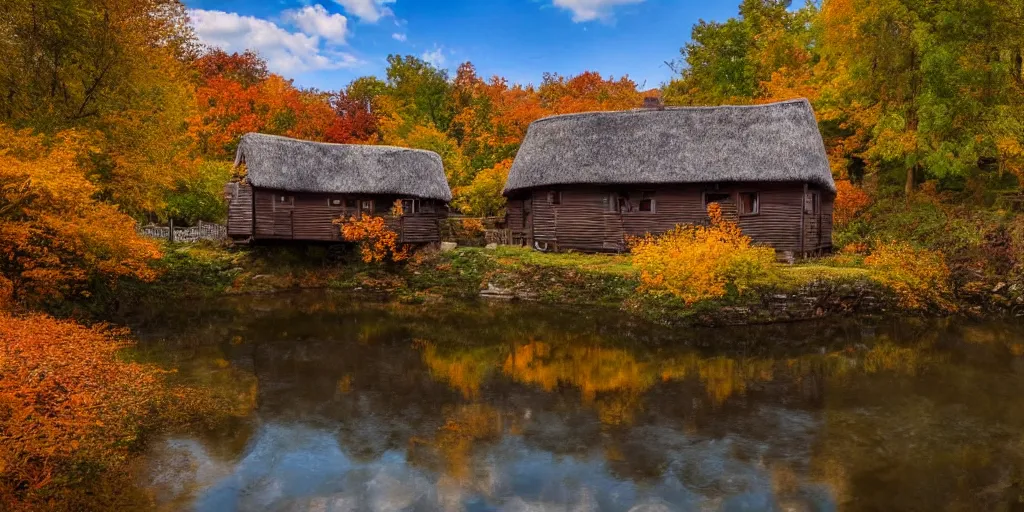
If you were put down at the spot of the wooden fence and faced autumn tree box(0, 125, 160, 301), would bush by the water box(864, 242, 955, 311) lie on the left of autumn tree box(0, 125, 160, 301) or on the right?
left

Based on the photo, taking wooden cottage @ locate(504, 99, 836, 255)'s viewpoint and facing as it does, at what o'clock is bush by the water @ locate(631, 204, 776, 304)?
The bush by the water is roughly at 12 o'clock from the wooden cottage.

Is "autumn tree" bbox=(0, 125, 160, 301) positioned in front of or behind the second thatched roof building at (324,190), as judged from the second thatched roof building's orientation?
in front

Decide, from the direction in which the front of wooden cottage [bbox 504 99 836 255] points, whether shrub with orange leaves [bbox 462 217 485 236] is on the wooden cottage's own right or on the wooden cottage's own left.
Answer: on the wooden cottage's own right

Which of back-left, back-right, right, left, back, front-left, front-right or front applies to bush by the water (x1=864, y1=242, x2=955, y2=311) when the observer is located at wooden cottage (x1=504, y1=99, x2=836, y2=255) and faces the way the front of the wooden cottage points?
front-left

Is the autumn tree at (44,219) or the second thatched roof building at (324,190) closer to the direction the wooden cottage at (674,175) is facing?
the autumn tree

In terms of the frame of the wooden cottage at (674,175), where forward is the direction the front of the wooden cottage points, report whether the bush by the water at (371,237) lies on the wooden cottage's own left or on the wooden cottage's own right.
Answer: on the wooden cottage's own right
